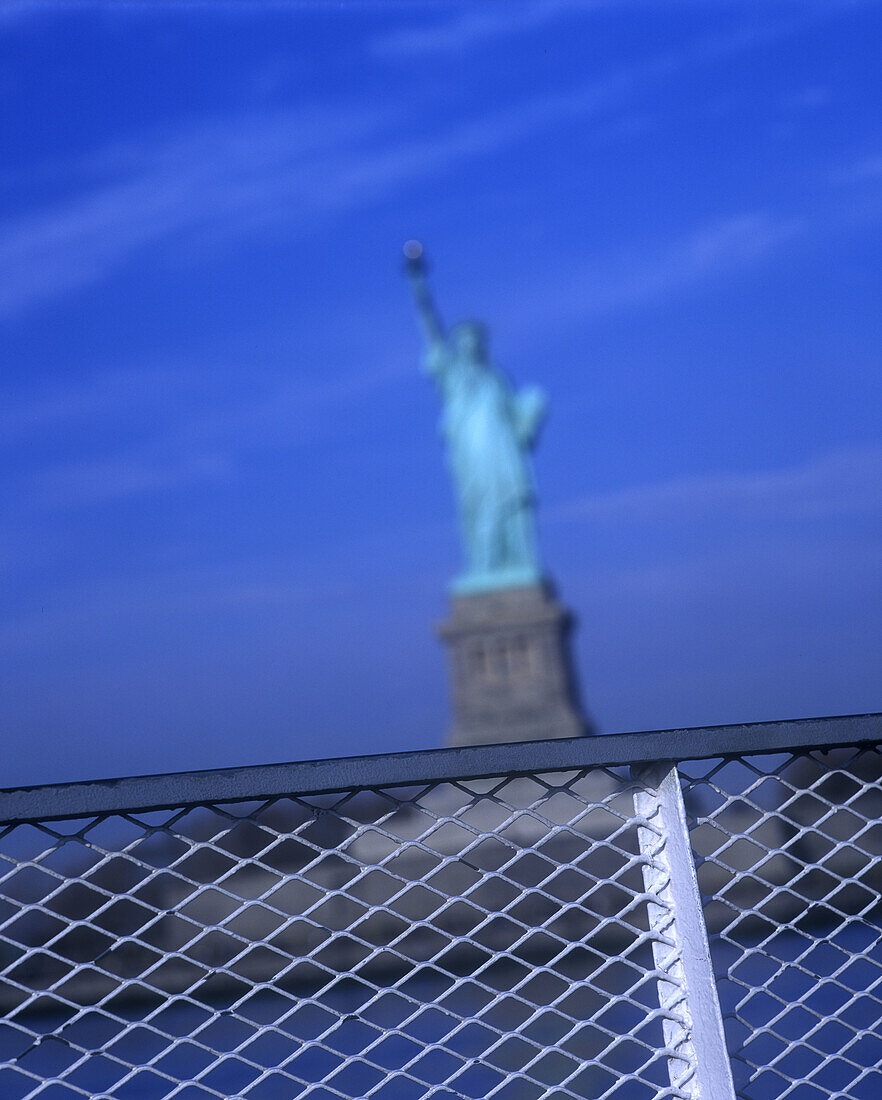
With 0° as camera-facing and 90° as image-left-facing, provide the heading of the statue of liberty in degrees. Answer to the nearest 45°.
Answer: approximately 0°
